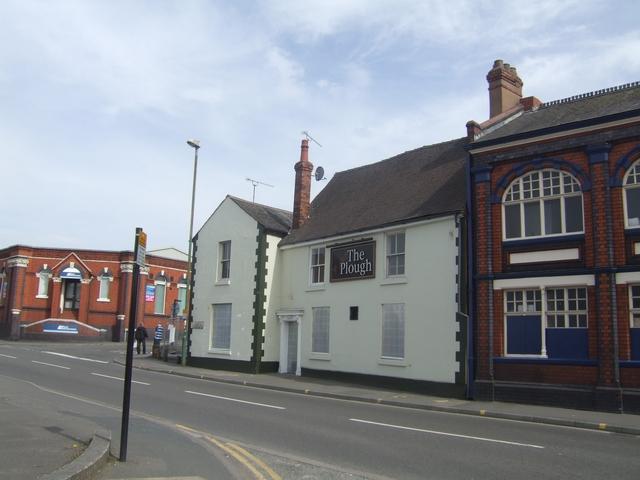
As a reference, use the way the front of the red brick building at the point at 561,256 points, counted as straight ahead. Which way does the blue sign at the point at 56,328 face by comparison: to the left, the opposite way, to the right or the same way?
to the left

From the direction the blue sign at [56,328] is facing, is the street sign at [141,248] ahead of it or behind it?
ahead

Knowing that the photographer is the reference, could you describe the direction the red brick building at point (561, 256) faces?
facing the viewer and to the left of the viewer

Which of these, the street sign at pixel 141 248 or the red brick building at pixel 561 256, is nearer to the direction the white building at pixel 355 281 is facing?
the street sign

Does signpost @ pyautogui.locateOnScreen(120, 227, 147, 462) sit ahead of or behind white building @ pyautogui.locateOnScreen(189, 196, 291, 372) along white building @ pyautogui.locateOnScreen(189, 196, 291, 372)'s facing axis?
ahead

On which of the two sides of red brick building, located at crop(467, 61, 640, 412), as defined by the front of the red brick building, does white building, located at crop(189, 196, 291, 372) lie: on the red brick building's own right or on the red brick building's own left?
on the red brick building's own right

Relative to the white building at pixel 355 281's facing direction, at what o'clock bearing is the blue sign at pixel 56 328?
The blue sign is roughly at 3 o'clock from the white building.

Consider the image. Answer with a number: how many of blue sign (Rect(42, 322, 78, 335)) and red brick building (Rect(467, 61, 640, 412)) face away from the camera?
0

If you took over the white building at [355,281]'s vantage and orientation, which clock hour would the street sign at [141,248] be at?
The street sign is roughly at 11 o'clock from the white building.

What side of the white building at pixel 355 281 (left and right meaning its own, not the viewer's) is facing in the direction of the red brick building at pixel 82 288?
right

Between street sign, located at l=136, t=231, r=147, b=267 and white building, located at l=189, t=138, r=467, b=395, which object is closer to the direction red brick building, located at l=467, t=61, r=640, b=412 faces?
the street sign

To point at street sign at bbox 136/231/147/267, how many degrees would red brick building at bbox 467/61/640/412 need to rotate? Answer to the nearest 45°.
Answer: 0° — it already faces it

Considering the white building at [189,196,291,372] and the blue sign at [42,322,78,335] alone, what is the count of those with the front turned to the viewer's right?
0
